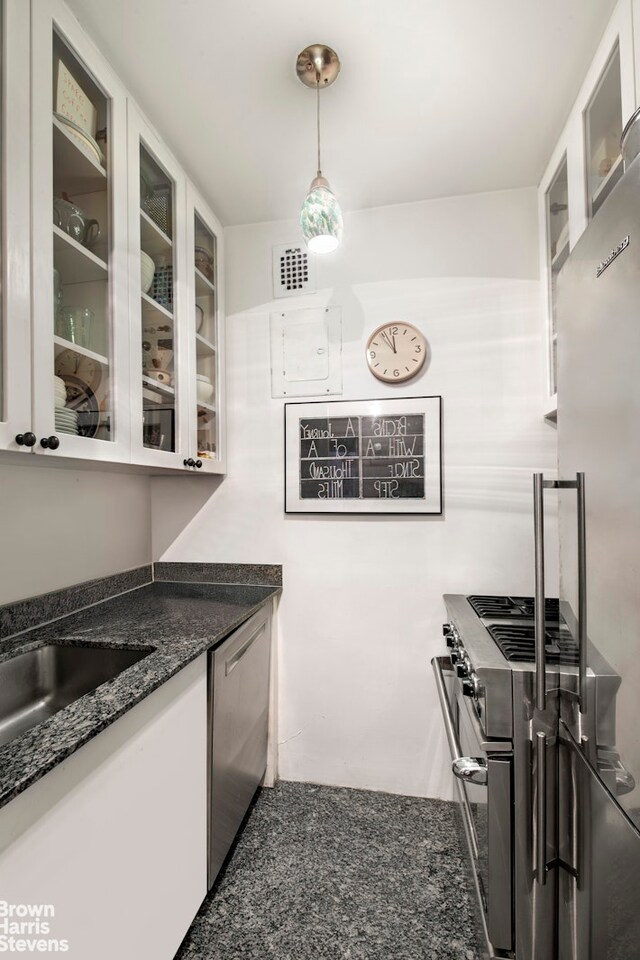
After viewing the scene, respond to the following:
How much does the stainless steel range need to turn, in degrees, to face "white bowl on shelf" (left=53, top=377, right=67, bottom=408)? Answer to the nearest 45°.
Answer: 0° — it already faces it

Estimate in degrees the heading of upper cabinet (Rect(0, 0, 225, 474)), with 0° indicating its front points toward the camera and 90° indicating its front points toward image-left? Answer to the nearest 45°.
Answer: approximately 315°

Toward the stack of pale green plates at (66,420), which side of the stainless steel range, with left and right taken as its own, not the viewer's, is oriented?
front

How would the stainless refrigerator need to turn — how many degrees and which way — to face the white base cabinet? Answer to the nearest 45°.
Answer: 0° — it already faces it

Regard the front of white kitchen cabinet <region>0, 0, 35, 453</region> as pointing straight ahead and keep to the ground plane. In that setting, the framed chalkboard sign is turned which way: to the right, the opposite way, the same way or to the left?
to the right

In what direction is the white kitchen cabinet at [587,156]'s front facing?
to the viewer's left

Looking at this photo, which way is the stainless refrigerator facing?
to the viewer's left

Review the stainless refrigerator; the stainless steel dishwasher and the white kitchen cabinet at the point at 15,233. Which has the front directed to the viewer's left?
the stainless refrigerator

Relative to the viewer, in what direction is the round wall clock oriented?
toward the camera

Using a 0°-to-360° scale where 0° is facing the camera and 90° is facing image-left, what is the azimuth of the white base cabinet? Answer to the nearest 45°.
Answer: approximately 315°

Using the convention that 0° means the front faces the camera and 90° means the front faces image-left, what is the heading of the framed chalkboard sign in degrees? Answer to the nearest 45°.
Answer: approximately 0°

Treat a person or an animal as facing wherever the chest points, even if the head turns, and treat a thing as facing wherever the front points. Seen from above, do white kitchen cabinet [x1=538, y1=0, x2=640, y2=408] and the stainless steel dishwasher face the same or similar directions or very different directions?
very different directions

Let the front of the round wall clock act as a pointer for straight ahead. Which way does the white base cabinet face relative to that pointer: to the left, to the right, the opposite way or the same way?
to the left

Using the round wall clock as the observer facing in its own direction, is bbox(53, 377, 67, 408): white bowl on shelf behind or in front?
in front

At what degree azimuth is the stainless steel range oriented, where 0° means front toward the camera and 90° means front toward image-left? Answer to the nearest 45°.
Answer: approximately 90°

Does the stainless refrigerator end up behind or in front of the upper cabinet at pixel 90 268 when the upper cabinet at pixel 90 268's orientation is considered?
in front

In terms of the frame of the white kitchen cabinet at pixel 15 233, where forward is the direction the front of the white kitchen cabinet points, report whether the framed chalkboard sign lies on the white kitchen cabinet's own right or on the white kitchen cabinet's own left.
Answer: on the white kitchen cabinet's own left
